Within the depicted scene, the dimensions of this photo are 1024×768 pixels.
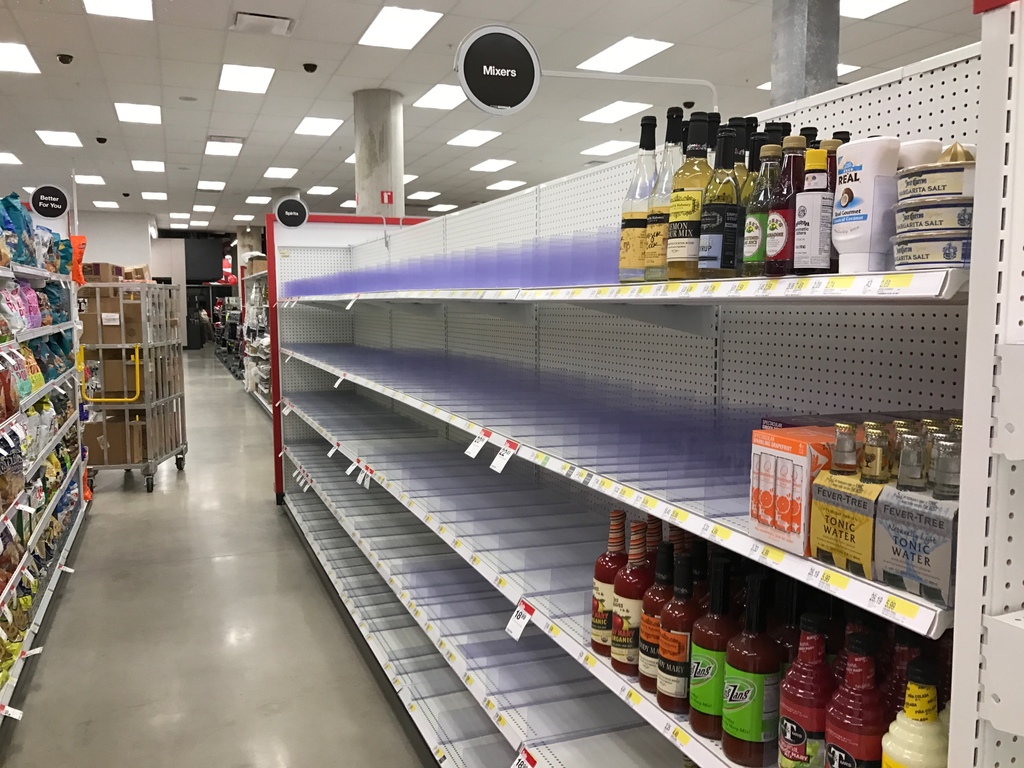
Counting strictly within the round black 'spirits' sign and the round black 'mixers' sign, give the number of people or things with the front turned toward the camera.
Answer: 2

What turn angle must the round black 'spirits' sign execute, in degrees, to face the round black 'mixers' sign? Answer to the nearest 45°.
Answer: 0° — it already faces it

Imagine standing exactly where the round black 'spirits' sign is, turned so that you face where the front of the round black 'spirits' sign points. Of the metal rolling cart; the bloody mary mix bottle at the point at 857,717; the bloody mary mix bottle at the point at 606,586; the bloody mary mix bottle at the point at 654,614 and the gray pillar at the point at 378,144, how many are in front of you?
3

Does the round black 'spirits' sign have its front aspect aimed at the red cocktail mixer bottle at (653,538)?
yes

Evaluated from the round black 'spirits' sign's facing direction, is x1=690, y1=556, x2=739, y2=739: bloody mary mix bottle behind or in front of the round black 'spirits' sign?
in front

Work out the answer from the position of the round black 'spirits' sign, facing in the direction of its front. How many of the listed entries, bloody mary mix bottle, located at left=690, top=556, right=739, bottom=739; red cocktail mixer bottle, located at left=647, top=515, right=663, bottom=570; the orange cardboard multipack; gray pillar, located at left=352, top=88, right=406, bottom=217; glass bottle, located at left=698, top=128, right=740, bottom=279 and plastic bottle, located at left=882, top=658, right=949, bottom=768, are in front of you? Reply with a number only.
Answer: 5

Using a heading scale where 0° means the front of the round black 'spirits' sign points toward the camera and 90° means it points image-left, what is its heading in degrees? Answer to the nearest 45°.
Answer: approximately 0°

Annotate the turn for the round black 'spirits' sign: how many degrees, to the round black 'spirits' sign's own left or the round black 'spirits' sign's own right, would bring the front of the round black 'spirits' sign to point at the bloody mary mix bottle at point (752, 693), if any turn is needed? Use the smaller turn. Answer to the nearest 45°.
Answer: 0° — it already faces it

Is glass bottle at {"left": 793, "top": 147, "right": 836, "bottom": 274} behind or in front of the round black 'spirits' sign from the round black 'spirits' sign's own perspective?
in front

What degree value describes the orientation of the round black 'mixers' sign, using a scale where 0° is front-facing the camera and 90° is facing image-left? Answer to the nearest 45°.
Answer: approximately 0°

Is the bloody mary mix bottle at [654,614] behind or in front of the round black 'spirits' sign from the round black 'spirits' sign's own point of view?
in front
